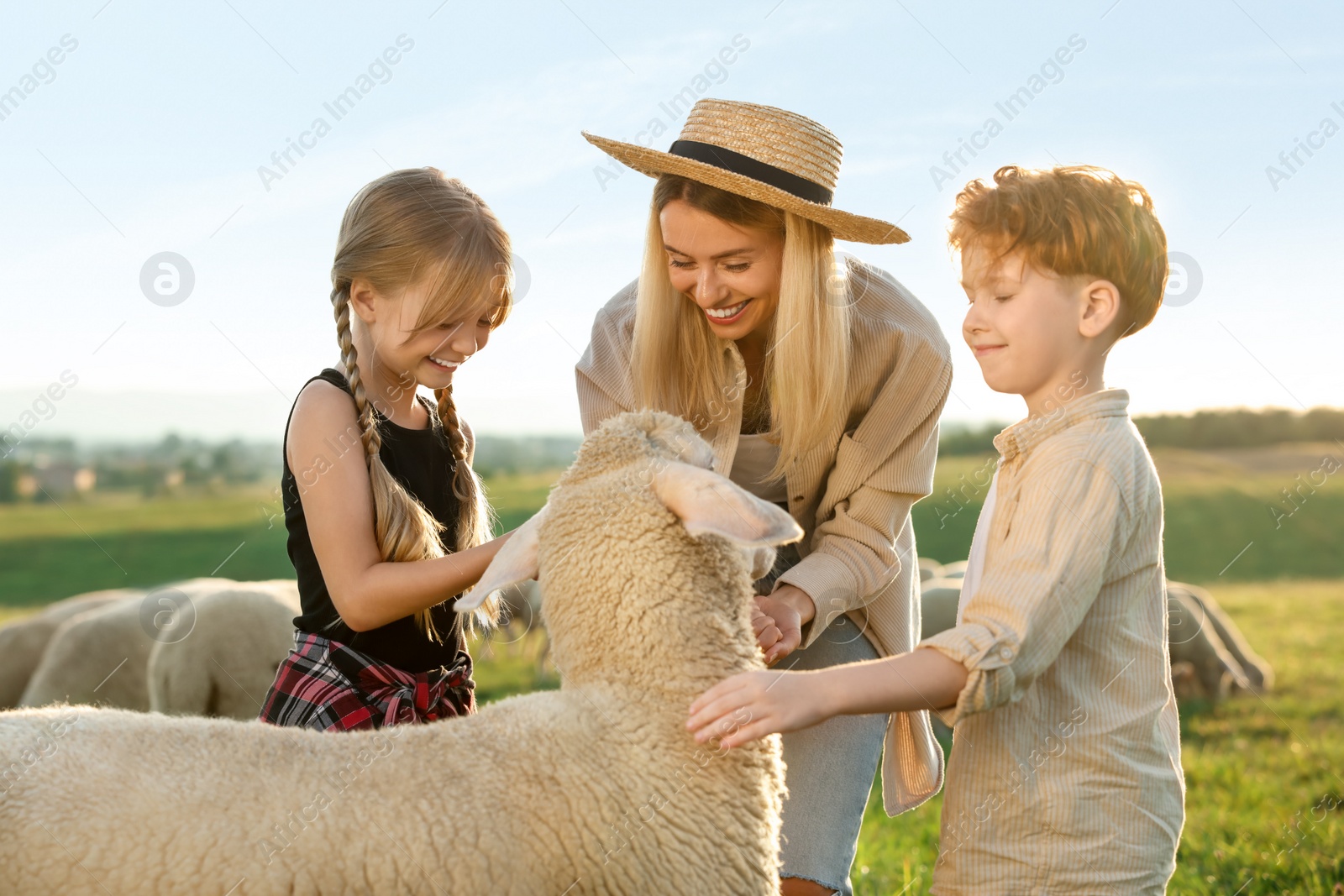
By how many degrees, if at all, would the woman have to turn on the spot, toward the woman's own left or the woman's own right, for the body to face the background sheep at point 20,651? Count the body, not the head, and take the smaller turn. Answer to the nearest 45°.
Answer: approximately 90° to the woman's own right

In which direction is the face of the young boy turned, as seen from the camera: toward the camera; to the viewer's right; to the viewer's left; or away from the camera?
to the viewer's left

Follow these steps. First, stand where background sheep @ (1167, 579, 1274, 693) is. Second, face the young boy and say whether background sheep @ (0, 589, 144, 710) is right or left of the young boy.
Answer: right

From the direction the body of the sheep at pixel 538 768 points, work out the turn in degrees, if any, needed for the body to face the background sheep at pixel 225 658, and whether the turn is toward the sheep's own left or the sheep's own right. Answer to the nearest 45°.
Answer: approximately 90° to the sheep's own left

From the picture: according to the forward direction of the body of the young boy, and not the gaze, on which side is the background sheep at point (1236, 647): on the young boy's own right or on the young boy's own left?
on the young boy's own right

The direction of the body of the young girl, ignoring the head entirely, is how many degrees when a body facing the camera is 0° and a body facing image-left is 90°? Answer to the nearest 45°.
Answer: approximately 315°

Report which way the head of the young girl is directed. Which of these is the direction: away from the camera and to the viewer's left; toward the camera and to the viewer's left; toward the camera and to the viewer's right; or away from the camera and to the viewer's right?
toward the camera and to the viewer's right

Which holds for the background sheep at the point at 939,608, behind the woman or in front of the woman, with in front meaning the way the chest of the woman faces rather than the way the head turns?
behind

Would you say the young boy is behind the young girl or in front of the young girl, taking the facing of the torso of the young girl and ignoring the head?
in front

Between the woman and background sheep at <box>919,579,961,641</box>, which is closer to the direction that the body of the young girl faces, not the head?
the woman

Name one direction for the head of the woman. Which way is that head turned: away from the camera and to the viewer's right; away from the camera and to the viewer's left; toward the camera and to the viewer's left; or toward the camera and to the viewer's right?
toward the camera and to the viewer's left

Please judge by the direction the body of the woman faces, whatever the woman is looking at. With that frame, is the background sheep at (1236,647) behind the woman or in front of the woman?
behind

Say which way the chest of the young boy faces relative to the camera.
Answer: to the viewer's left
